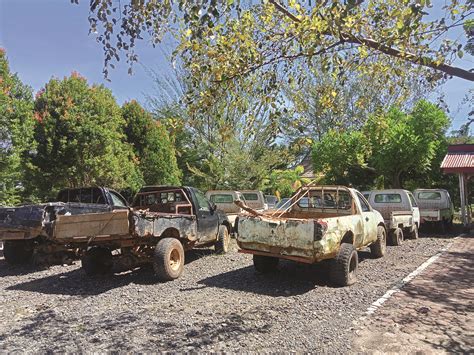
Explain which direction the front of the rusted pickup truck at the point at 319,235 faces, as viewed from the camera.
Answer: facing away from the viewer and to the right of the viewer

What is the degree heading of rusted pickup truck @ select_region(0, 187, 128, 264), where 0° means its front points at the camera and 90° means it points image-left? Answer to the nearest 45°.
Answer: approximately 225°

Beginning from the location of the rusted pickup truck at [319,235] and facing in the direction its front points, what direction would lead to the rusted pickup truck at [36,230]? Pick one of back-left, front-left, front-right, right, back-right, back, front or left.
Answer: back-left

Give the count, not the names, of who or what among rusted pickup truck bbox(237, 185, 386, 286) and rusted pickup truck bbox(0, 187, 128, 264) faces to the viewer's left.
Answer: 0

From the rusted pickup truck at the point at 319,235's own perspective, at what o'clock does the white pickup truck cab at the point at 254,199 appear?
The white pickup truck cab is roughly at 10 o'clock from the rusted pickup truck.

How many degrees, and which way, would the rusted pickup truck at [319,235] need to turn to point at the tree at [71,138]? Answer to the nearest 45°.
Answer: approximately 90° to its left

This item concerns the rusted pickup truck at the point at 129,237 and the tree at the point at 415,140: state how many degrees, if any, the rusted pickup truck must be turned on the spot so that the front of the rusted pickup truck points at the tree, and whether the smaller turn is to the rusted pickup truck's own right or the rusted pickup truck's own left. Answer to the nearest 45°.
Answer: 0° — it already faces it

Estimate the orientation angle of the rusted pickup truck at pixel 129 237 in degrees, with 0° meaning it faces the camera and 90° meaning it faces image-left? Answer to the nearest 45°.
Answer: approximately 225°

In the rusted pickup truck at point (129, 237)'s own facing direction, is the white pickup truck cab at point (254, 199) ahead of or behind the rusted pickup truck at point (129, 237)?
ahead

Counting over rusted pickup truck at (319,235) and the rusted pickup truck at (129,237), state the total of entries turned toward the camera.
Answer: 0
